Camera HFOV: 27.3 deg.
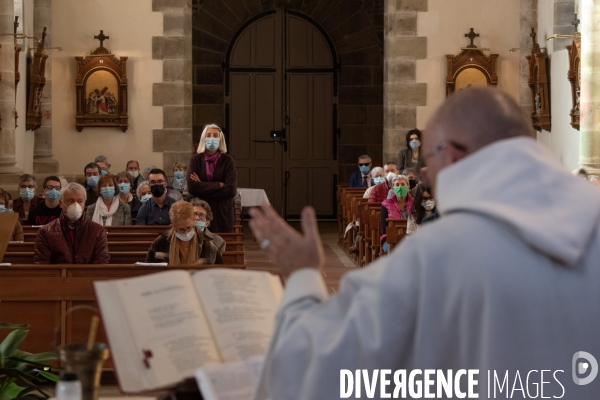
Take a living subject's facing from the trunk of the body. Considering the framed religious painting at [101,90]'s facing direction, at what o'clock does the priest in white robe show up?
The priest in white robe is roughly at 12 o'clock from the framed religious painting.

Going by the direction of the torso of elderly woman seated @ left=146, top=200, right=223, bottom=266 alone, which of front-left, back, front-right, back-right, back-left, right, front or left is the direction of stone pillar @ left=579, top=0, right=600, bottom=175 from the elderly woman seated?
back-left

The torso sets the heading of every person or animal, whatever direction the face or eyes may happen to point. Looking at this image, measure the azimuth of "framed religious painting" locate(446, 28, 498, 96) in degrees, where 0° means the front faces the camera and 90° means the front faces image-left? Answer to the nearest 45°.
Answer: approximately 0°

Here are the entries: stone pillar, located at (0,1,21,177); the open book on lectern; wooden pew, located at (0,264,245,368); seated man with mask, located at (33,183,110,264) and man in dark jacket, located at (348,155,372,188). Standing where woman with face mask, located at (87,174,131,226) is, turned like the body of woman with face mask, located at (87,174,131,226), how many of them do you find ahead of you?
3

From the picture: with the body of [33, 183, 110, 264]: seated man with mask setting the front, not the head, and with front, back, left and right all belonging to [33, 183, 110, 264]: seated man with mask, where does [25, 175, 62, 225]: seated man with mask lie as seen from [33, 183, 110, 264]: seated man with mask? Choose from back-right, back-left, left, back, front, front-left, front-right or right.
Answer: back

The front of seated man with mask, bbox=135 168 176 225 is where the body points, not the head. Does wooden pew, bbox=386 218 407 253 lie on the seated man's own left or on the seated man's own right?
on the seated man's own left

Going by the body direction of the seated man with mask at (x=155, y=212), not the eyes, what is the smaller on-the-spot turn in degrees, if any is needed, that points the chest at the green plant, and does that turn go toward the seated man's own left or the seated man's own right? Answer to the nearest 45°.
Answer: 0° — they already face it
